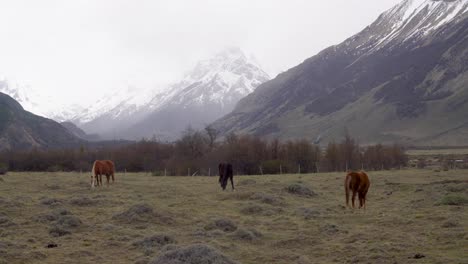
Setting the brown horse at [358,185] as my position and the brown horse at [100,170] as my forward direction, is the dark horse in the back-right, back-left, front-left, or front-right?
front-right

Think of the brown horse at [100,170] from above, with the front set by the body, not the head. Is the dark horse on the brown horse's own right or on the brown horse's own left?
on the brown horse's own left

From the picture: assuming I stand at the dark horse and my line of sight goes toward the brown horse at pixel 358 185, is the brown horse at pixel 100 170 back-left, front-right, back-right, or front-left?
back-right

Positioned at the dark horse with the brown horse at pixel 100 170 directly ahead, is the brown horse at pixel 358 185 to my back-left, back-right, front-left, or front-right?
back-left

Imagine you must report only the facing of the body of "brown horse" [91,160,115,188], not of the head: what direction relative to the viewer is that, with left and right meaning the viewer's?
facing the viewer and to the left of the viewer

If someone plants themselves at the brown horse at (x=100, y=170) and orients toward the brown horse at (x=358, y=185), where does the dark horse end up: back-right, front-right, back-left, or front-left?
front-left

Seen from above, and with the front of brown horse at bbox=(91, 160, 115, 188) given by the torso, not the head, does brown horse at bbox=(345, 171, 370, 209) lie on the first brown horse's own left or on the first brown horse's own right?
on the first brown horse's own left
